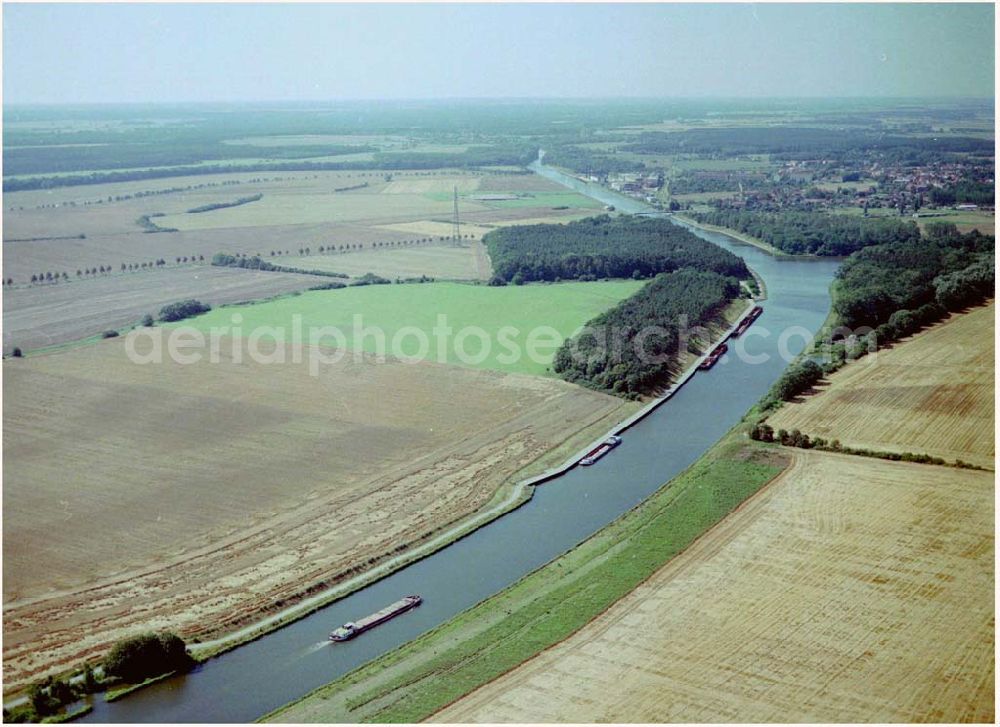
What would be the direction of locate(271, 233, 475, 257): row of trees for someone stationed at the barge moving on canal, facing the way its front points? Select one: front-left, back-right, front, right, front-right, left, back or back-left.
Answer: front-left

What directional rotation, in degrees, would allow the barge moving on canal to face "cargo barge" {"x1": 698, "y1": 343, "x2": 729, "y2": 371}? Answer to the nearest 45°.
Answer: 0° — it already faces it

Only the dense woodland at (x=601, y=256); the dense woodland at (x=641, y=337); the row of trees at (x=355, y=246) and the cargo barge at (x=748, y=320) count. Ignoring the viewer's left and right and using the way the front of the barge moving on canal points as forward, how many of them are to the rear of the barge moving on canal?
0

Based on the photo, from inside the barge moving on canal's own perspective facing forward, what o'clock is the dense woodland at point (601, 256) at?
The dense woodland is roughly at 11 o'clock from the barge moving on canal.

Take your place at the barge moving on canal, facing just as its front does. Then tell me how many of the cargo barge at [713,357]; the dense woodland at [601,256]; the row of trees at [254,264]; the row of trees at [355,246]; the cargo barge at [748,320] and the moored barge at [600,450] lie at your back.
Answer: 0

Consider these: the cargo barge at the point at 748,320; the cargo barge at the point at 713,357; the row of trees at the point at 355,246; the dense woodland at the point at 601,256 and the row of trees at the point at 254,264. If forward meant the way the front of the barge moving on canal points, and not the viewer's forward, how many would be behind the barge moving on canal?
0

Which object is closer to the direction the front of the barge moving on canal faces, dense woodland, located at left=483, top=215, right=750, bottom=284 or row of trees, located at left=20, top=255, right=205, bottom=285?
the dense woodland

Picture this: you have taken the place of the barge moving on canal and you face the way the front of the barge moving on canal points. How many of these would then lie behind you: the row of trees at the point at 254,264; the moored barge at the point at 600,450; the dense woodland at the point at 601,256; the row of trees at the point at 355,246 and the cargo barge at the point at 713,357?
0

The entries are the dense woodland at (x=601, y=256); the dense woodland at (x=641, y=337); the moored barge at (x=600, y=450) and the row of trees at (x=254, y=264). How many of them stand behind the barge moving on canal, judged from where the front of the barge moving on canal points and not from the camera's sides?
0

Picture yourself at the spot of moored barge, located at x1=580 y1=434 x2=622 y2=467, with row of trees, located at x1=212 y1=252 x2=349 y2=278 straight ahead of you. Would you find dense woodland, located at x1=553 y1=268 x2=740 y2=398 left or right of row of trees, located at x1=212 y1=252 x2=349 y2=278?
right

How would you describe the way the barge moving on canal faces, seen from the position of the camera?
facing away from the viewer and to the right of the viewer

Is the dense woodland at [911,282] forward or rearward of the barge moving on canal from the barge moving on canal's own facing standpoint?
forward

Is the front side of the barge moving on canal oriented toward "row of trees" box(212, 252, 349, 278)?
no

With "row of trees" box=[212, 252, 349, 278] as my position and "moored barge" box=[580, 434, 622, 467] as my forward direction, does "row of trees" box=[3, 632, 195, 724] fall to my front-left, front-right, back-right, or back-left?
front-right

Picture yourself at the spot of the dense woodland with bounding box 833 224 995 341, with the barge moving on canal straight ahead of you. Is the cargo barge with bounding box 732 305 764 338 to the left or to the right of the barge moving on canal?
right

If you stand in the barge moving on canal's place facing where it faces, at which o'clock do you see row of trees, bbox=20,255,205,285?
The row of trees is roughly at 10 o'clock from the barge moving on canal.

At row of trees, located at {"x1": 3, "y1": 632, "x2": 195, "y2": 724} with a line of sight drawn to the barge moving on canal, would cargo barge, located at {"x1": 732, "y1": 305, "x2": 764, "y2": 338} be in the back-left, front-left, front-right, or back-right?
front-left

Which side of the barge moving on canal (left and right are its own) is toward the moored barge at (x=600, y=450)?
front

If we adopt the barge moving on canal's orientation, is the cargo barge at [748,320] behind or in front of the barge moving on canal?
in front
